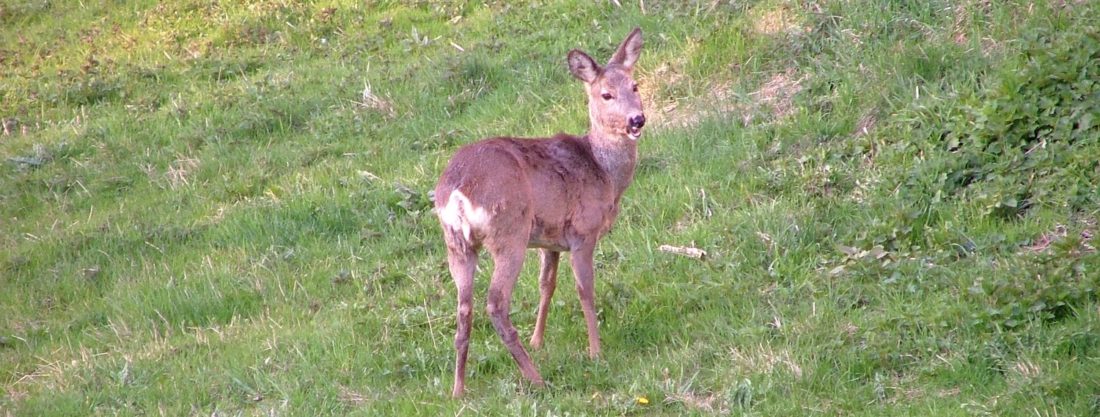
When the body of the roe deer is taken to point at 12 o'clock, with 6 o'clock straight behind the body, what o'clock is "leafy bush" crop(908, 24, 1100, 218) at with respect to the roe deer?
The leafy bush is roughly at 1 o'clock from the roe deer.

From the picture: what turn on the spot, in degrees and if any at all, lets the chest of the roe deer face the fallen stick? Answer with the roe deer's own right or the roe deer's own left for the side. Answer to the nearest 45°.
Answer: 0° — it already faces it

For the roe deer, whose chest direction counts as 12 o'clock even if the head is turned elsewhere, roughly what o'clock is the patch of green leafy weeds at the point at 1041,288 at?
The patch of green leafy weeds is roughly at 2 o'clock from the roe deer.

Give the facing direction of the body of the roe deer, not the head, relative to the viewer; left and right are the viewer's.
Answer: facing away from the viewer and to the right of the viewer

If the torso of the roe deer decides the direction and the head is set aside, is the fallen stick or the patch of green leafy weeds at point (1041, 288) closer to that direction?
the fallen stick
